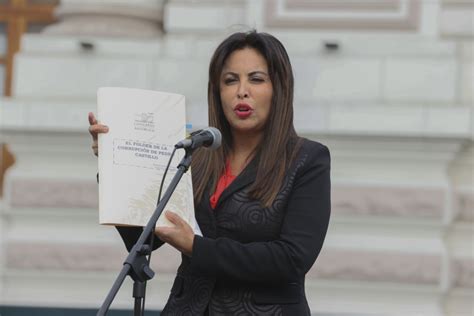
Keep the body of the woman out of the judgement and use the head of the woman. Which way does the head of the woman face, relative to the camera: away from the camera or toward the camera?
toward the camera

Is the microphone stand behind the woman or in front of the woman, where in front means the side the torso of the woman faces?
in front
